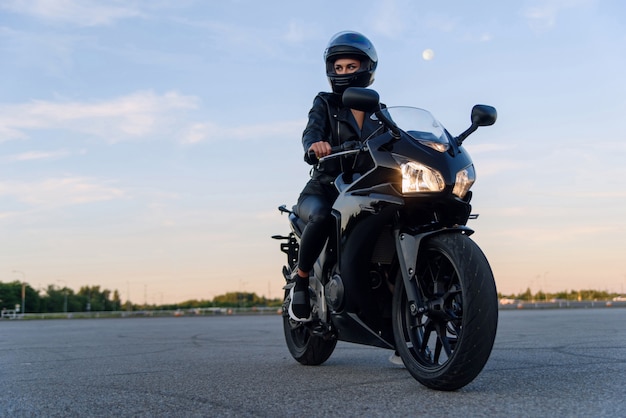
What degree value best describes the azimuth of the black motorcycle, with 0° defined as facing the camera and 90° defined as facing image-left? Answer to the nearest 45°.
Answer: approximately 315°
